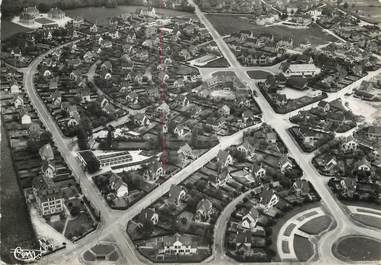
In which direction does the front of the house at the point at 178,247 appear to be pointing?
toward the camera

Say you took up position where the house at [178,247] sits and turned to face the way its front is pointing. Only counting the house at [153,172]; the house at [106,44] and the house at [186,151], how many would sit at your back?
3

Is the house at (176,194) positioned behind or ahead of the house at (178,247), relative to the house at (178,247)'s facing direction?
behind

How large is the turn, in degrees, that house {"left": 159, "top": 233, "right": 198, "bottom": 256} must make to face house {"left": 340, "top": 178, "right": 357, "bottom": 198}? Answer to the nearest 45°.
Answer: approximately 135° to its left

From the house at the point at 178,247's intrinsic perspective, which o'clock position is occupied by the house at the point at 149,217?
the house at the point at 149,217 is roughly at 5 o'clock from the house at the point at 178,247.

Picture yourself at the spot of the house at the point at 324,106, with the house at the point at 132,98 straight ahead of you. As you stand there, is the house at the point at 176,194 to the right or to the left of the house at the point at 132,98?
left

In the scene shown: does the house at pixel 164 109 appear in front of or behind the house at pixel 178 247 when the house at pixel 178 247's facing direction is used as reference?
behind

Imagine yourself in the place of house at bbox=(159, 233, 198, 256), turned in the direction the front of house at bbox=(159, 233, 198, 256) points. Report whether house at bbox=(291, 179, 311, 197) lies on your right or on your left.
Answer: on your left

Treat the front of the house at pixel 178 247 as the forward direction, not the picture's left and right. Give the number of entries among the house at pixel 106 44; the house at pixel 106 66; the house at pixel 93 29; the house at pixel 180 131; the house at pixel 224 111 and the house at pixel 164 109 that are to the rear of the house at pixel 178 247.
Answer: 6

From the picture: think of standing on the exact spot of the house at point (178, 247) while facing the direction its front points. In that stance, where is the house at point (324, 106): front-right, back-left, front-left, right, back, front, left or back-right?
back-left

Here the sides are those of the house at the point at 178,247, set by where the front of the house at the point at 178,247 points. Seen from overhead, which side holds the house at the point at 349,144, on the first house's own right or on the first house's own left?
on the first house's own left

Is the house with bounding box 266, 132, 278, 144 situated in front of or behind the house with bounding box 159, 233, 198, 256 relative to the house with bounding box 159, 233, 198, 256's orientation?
behind

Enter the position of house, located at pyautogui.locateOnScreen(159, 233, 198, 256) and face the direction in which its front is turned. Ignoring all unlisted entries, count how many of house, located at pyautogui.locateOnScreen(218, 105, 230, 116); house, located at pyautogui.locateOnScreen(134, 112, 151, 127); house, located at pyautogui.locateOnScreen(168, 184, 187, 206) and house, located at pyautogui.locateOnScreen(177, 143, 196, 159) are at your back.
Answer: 4

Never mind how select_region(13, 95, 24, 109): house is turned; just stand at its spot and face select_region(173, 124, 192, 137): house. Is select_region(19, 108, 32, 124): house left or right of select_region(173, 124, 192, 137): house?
right

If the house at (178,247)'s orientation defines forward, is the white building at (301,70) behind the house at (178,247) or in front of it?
behind

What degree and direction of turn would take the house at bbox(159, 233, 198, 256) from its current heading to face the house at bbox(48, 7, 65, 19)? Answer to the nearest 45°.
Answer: approximately 180°

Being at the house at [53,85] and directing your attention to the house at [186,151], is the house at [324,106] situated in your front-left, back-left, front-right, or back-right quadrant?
front-left
